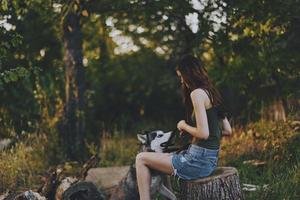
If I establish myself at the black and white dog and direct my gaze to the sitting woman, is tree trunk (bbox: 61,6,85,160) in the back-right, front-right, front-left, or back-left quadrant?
back-left

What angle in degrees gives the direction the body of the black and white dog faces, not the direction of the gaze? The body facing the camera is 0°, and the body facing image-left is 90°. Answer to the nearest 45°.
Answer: approximately 270°

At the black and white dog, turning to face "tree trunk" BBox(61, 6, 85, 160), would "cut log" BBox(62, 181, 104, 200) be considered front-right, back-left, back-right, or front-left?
front-left

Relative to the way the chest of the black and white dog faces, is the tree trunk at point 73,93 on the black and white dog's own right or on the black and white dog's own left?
on the black and white dog's own left

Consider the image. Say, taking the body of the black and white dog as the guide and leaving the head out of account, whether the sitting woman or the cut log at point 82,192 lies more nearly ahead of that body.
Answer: the sitting woman

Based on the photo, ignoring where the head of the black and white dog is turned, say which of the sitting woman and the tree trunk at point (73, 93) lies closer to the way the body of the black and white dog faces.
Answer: the sitting woman

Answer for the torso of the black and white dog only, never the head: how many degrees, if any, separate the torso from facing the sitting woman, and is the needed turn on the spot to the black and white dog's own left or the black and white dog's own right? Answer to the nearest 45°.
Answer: approximately 45° to the black and white dog's own right

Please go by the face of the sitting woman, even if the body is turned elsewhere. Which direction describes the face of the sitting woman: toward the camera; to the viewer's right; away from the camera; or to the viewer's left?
to the viewer's left

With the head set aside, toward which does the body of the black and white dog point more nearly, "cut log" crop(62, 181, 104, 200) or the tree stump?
the tree stump
